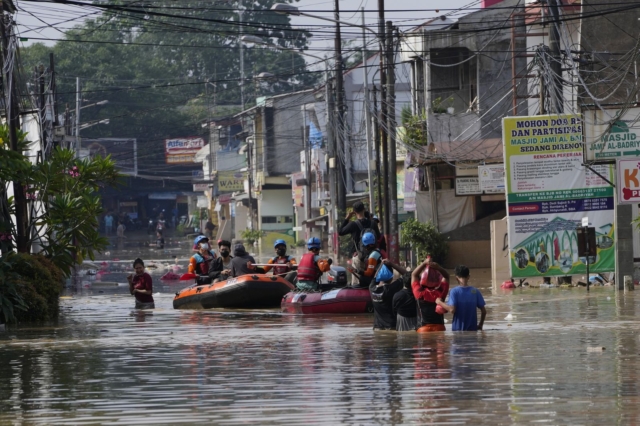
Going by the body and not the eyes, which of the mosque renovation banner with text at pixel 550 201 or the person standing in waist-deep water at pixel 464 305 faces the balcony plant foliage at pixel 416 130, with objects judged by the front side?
the person standing in waist-deep water

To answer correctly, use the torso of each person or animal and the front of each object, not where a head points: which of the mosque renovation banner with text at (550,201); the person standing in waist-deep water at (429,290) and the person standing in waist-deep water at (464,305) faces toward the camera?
the mosque renovation banner with text

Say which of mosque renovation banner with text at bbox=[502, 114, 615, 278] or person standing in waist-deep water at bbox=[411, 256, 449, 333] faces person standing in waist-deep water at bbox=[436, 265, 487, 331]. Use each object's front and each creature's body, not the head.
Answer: the mosque renovation banner with text

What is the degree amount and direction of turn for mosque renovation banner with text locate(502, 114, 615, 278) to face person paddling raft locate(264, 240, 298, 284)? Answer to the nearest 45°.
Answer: approximately 45° to its right

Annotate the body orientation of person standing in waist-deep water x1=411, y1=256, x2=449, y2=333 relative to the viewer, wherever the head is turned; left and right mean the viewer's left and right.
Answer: facing away from the viewer

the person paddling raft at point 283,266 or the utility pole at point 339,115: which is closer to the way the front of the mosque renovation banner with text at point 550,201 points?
the person paddling raft

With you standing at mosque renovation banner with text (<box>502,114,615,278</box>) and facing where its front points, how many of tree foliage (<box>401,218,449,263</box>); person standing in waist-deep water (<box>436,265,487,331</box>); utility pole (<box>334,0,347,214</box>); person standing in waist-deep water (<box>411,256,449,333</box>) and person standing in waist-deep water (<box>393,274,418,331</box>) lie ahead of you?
3

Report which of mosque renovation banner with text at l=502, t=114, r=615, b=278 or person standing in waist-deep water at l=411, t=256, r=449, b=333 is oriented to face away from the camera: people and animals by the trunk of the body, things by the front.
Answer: the person standing in waist-deep water

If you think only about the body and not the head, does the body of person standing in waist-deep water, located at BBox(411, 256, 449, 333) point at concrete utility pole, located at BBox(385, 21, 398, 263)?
yes

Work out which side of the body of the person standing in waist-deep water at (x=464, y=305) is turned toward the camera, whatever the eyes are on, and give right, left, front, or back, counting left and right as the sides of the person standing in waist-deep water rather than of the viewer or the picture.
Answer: back

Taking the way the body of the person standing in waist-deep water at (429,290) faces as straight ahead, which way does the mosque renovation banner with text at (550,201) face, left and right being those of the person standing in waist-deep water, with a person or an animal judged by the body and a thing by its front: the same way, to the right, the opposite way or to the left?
the opposite way

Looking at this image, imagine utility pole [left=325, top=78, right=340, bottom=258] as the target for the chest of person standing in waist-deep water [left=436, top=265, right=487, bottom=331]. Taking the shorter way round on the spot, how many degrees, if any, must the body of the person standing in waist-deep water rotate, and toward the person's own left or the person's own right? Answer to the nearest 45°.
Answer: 0° — they already face it

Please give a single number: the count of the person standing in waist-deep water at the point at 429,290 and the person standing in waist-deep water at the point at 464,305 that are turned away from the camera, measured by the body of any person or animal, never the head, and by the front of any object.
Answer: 2
